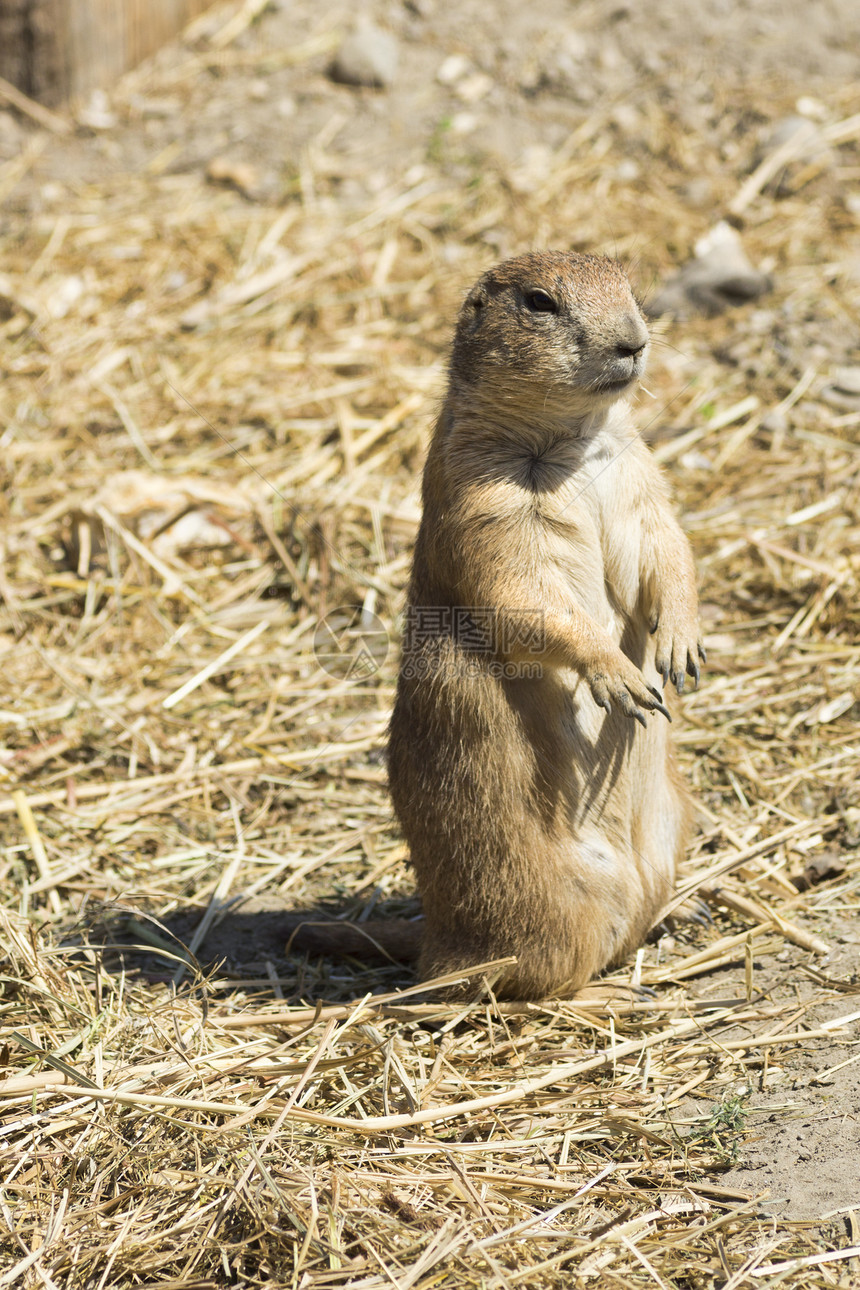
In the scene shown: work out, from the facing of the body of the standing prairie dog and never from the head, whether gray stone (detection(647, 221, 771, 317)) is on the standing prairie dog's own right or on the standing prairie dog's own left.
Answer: on the standing prairie dog's own left

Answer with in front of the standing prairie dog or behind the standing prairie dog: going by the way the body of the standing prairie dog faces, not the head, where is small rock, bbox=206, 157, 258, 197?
behind

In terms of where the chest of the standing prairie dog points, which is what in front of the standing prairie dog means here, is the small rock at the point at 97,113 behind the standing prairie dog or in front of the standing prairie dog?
behind

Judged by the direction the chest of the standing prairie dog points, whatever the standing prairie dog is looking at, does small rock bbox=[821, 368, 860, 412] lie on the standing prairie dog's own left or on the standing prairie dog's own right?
on the standing prairie dog's own left

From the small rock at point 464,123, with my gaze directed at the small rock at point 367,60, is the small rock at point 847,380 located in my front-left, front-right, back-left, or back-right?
back-left

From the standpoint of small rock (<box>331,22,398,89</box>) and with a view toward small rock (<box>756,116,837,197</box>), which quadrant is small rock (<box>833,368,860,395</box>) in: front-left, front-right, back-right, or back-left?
front-right

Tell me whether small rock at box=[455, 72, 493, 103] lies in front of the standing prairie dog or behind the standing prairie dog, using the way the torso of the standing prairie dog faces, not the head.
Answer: behind

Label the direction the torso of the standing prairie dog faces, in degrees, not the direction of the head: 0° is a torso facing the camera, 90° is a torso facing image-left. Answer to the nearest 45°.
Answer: approximately 315°

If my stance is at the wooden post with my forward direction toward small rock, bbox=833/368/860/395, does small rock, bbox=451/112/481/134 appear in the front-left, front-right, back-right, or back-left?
front-left

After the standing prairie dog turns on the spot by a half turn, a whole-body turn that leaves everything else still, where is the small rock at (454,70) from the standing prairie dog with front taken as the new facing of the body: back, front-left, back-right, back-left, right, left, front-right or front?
front-right

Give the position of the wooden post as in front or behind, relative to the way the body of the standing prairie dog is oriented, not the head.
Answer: behind

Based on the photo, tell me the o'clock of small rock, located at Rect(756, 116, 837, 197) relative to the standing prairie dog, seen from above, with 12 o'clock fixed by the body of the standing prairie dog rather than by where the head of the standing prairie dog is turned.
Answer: The small rock is roughly at 8 o'clock from the standing prairie dog.
